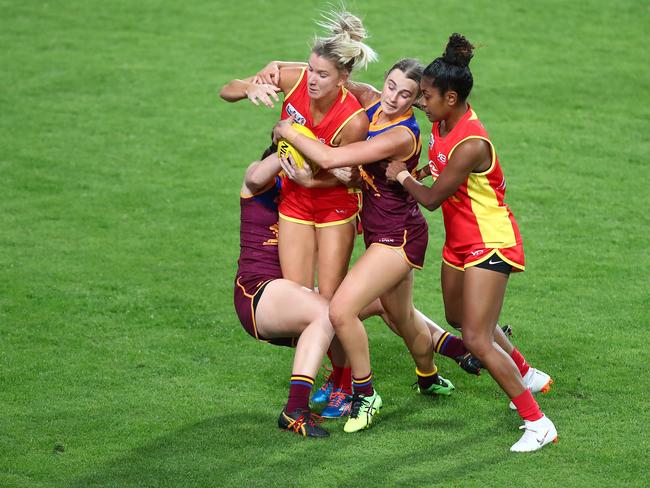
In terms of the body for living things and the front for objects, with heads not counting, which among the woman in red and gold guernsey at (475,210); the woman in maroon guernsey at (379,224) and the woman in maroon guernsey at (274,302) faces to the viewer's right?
the woman in maroon guernsey at (274,302)

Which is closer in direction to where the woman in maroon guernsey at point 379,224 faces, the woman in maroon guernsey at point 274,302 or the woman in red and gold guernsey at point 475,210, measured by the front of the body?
the woman in maroon guernsey

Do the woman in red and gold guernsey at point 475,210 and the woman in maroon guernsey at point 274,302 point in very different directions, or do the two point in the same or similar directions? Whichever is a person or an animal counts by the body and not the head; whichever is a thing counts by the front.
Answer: very different directions

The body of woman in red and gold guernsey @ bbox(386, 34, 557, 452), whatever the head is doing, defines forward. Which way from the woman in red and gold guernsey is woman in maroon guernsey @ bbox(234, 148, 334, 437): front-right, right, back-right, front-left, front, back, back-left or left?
front

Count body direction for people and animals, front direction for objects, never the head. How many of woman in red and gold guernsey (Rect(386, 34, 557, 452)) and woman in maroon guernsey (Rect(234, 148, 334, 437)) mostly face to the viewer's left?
1

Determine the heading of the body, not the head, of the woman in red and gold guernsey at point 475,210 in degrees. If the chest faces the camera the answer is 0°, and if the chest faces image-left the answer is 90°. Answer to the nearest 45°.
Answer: approximately 90°

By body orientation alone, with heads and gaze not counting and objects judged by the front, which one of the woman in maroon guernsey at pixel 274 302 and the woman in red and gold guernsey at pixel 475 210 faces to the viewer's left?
the woman in red and gold guernsey

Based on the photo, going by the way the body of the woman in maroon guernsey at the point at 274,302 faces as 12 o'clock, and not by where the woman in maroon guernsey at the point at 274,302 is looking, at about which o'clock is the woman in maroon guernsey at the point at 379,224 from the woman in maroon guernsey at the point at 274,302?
the woman in maroon guernsey at the point at 379,224 is roughly at 12 o'clock from the woman in maroon guernsey at the point at 274,302.

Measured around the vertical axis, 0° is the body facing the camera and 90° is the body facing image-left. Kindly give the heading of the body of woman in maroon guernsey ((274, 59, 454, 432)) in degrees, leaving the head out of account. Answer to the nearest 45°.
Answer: approximately 45°

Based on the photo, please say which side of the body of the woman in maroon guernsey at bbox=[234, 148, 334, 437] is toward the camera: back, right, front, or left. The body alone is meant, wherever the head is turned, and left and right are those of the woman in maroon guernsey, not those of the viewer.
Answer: right

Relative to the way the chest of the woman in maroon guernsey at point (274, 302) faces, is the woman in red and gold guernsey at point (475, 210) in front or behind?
in front

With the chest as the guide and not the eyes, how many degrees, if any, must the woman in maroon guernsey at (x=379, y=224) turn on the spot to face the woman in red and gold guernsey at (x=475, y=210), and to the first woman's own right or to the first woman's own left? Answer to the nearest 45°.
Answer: approximately 135° to the first woman's own left

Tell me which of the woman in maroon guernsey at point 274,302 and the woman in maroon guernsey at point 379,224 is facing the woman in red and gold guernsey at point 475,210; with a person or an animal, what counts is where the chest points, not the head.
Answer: the woman in maroon guernsey at point 274,302
